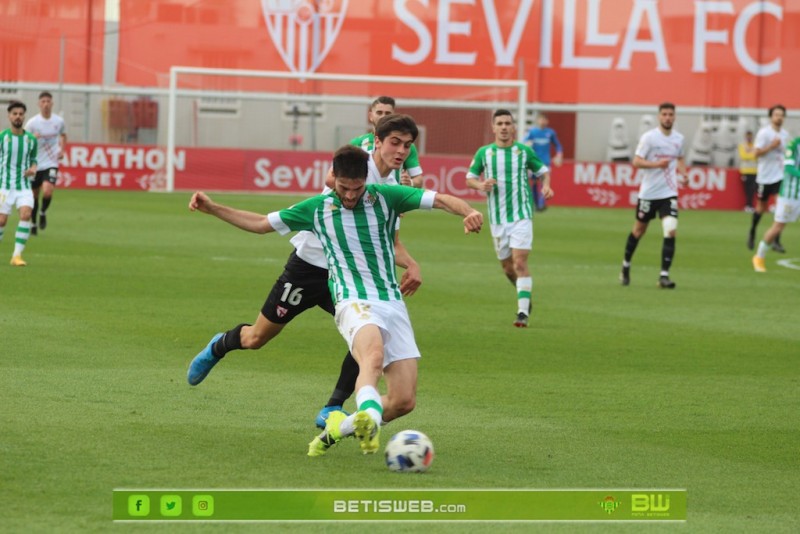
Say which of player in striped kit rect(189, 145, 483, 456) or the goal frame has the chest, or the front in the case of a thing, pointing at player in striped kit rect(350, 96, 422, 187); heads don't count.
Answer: the goal frame

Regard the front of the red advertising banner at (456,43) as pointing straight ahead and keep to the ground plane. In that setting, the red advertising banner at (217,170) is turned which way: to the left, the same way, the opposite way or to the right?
the same way

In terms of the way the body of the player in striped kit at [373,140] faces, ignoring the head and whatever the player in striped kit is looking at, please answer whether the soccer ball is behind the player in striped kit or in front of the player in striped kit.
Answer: in front

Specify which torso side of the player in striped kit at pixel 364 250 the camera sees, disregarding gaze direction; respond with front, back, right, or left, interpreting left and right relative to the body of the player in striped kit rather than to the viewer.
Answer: front

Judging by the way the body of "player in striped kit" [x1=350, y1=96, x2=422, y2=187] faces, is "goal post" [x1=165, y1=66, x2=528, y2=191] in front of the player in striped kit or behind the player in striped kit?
behind

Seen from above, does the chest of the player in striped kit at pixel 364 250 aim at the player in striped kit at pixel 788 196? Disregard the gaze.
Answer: no

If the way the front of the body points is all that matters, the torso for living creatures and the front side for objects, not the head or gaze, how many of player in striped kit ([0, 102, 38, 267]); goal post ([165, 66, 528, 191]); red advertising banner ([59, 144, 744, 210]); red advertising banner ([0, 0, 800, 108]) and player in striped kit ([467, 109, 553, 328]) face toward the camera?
5

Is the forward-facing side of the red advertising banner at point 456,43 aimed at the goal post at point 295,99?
yes

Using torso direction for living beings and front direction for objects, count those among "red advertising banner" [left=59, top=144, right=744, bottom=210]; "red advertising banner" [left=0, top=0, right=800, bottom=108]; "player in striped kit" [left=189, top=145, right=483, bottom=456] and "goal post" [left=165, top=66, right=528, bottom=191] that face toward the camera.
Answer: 4

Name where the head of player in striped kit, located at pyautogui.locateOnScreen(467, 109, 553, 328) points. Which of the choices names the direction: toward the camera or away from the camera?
toward the camera

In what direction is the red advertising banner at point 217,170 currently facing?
toward the camera

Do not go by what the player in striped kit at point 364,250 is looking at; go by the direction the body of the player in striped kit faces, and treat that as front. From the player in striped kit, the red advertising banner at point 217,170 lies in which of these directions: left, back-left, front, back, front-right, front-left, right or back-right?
back

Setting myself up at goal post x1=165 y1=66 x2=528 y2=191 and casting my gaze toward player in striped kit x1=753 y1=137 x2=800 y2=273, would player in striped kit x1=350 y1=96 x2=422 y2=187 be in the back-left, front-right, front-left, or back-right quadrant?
front-right

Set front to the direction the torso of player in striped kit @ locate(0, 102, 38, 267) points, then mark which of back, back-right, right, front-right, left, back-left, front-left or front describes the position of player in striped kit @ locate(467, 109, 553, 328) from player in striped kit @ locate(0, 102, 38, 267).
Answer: front-left

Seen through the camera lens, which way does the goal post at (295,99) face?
facing the viewer

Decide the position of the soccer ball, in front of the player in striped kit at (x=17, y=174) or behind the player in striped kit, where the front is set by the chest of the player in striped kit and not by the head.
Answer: in front

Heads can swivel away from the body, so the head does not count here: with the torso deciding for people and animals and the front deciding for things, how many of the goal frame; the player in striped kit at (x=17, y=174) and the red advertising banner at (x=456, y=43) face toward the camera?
3

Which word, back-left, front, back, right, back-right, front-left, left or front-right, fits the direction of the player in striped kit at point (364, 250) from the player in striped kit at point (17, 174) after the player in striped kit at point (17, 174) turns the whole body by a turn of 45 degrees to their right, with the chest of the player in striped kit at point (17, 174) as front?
front-left

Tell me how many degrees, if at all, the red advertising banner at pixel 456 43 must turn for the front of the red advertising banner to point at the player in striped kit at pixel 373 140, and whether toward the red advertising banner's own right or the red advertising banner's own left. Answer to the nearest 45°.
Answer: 0° — it already faces them

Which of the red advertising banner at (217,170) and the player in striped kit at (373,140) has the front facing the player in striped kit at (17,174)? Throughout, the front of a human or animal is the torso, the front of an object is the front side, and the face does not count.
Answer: the red advertising banner

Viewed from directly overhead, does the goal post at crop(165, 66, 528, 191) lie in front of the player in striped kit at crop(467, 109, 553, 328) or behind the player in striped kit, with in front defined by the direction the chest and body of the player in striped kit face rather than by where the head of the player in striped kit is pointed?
behind
